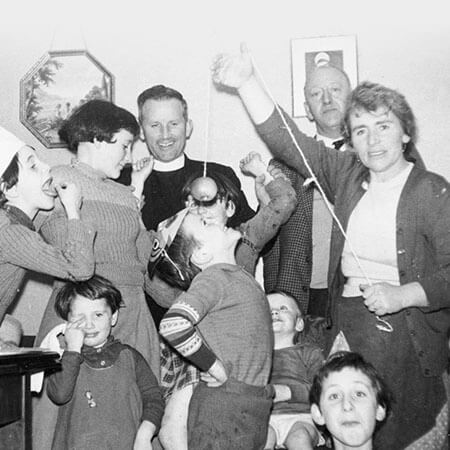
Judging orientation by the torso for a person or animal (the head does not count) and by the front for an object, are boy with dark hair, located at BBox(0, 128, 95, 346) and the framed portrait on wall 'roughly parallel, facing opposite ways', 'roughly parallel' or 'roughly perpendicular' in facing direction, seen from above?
roughly perpendicular

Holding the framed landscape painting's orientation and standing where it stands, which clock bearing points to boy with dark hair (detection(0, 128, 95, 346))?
The boy with dark hair is roughly at 12 o'clock from the framed landscape painting.

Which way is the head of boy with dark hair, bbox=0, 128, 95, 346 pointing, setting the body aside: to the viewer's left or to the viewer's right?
to the viewer's right

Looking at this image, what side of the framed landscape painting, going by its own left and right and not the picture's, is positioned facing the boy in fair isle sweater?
front

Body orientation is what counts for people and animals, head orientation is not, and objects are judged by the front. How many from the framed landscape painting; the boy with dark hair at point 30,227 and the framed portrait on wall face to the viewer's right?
1

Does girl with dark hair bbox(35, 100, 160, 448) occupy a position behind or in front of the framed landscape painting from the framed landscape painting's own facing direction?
in front

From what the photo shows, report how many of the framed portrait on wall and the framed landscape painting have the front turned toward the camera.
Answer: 2

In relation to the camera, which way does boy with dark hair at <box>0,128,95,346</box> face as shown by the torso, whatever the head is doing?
to the viewer's right

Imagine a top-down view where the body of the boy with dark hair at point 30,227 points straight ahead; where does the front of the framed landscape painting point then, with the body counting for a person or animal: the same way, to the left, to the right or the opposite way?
to the right

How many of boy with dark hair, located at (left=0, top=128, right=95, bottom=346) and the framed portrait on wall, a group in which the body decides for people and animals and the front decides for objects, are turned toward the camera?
1

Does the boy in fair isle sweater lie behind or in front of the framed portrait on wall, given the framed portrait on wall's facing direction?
in front

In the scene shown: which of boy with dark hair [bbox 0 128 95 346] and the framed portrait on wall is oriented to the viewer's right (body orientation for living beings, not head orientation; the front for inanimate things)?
the boy with dark hair

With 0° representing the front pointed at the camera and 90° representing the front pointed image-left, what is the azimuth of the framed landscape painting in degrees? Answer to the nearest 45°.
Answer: approximately 0°

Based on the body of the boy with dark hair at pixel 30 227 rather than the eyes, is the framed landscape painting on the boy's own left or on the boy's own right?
on the boy's own left
